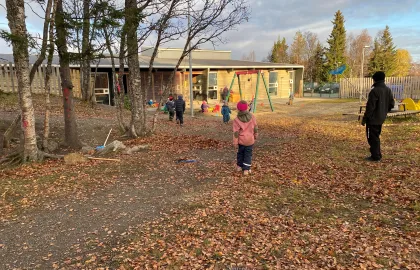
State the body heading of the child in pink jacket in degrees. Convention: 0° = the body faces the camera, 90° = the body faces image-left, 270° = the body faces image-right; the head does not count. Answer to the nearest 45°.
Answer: approximately 180°

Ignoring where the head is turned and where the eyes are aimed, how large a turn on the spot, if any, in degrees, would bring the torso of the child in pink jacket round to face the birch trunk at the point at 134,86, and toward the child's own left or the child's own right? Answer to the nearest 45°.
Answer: approximately 45° to the child's own left

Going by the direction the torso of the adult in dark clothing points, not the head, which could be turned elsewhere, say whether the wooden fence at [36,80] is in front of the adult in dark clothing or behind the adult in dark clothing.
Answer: in front

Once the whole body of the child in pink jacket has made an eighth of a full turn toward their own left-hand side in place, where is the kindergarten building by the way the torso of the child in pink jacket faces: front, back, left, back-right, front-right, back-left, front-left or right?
front-right

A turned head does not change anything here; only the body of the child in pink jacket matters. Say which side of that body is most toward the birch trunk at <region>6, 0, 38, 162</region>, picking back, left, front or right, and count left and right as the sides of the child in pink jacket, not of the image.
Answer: left

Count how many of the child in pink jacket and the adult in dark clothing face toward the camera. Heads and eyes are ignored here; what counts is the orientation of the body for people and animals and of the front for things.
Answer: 0

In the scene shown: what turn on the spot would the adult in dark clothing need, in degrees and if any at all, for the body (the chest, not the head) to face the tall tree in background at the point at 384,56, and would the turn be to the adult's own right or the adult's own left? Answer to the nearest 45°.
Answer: approximately 45° to the adult's own right

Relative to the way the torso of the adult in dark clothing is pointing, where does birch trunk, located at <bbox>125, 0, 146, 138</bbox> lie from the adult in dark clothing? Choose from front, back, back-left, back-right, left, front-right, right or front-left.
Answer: front-left

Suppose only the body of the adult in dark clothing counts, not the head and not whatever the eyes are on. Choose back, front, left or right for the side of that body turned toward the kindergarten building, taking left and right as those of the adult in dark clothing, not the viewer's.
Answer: front

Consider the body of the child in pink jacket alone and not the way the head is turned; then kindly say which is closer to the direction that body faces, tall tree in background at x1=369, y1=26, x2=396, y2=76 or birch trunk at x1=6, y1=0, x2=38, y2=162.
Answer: the tall tree in background

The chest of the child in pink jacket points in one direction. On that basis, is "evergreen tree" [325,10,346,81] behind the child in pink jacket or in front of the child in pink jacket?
in front

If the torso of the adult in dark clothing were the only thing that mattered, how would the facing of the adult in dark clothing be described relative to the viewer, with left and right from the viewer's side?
facing away from the viewer and to the left of the viewer
